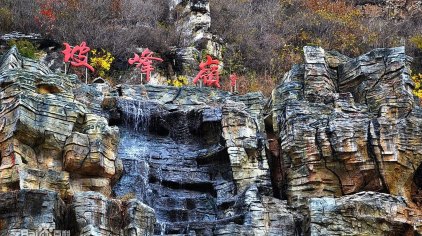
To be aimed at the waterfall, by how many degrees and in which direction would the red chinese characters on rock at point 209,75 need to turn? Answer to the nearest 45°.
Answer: approximately 45° to its right

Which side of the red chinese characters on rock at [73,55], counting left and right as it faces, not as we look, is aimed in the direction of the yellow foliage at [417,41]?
left

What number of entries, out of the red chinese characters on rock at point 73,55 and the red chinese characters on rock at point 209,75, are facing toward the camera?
2

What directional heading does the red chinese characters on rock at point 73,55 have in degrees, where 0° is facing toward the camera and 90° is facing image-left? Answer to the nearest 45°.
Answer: approximately 0°

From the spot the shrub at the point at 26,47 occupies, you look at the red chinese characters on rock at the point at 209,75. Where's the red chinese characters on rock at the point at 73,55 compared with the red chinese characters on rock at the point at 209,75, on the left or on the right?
right

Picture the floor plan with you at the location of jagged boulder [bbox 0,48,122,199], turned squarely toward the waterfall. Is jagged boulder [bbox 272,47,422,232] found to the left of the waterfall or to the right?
right

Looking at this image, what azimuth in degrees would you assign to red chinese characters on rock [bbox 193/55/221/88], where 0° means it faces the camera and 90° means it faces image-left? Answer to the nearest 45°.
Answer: approximately 0°

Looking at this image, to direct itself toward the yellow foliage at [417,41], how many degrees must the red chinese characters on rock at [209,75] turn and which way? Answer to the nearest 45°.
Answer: approximately 135° to its left

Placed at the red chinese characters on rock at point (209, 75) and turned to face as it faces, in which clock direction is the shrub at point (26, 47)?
The shrub is roughly at 3 o'clock from the red chinese characters on rock.

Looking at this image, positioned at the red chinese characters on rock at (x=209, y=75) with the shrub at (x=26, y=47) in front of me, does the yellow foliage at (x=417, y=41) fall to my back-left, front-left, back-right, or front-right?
back-right

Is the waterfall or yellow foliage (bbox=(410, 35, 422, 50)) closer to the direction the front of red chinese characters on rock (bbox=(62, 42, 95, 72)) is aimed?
the waterfall
